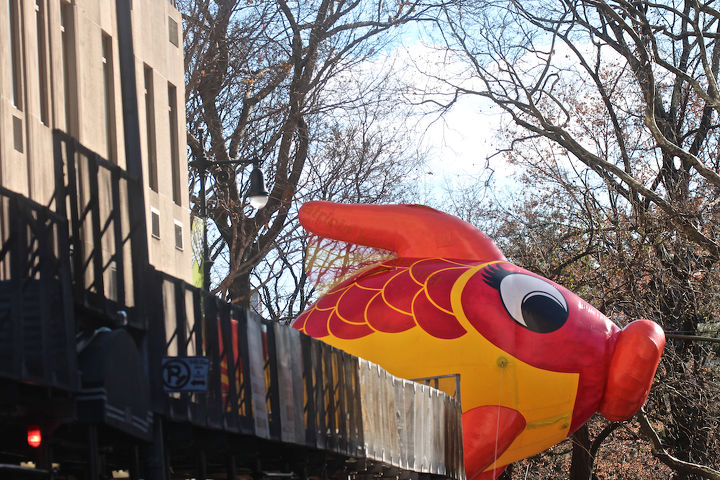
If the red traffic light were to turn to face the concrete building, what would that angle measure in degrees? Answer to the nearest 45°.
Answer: approximately 180°

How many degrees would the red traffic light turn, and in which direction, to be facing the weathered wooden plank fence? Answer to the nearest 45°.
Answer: approximately 135° to its left

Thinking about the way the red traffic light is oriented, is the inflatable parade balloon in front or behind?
behind

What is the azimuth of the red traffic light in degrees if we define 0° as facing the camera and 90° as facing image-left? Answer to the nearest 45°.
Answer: approximately 0°
